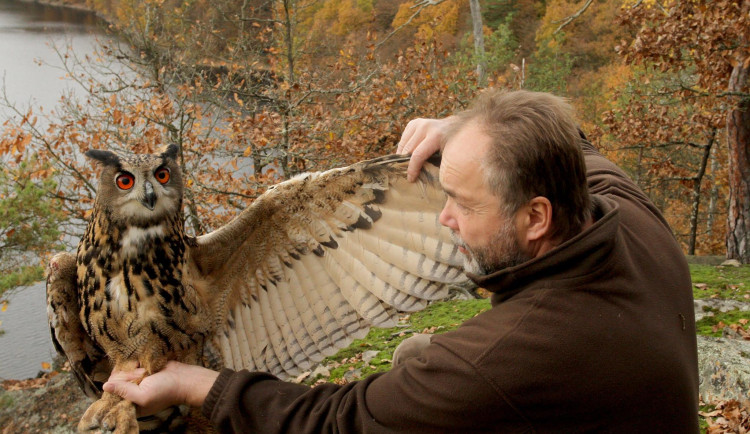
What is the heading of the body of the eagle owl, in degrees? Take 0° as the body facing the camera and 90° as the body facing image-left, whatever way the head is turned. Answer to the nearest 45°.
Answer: approximately 0°

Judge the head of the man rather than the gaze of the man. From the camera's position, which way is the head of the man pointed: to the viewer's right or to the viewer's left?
to the viewer's left

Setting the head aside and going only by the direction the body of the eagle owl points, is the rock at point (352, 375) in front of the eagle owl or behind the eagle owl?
behind

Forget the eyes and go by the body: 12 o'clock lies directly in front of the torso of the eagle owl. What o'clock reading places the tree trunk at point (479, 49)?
The tree trunk is roughly at 7 o'clock from the eagle owl.

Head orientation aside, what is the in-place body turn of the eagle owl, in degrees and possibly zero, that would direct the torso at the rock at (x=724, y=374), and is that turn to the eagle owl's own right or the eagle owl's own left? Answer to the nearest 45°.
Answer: approximately 90° to the eagle owl's own left

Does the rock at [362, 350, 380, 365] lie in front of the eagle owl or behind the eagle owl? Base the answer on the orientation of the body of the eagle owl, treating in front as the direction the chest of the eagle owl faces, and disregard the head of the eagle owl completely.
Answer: behind

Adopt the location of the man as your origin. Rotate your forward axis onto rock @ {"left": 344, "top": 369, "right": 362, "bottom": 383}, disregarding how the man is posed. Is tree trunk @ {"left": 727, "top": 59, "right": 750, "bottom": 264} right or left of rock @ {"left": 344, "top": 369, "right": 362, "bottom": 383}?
right

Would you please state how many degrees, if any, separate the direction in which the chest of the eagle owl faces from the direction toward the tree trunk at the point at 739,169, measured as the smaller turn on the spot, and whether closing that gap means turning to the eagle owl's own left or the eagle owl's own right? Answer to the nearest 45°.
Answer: approximately 135° to the eagle owl's own left

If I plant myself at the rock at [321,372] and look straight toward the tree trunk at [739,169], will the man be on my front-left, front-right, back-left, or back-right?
back-right
